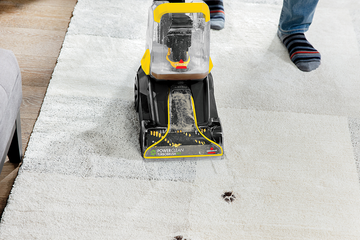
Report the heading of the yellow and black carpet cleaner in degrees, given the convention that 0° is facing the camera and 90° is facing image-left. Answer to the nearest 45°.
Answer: approximately 0°
